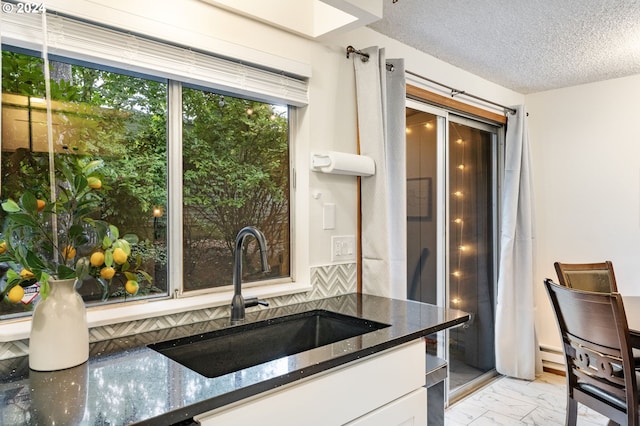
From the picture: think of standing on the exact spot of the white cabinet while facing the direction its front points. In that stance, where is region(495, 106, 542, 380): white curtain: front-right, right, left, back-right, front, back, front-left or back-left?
left

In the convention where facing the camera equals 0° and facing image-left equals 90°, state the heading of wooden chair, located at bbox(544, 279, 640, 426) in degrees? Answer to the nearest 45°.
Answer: approximately 225°

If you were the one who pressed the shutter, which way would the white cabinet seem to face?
facing the viewer and to the right of the viewer

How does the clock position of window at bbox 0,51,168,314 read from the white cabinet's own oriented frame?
The window is roughly at 5 o'clock from the white cabinet.

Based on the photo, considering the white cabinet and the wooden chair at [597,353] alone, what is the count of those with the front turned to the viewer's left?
0

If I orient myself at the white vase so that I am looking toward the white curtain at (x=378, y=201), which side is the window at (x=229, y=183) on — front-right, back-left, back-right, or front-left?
front-left

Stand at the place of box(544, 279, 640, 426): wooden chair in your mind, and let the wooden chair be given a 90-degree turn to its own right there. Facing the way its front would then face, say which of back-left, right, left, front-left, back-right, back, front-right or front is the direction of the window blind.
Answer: right

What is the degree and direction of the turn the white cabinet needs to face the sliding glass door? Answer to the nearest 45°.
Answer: approximately 90° to its left
